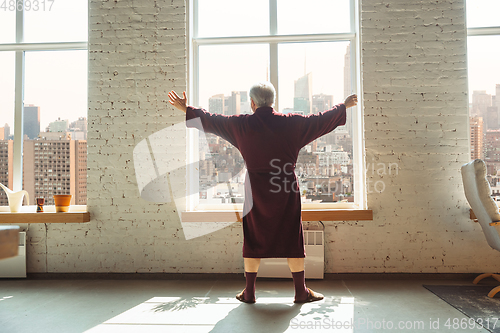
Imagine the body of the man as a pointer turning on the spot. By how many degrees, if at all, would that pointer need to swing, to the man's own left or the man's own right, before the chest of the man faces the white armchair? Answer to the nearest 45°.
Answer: approximately 90° to the man's own right

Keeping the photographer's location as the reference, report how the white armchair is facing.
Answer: facing to the right of the viewer

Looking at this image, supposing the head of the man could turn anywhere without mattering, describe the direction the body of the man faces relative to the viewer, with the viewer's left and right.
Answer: facing away from the viewer

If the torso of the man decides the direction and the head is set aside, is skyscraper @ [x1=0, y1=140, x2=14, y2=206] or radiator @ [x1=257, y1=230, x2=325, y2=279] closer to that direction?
the radiator

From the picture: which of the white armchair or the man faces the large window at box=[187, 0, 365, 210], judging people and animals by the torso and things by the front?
the man

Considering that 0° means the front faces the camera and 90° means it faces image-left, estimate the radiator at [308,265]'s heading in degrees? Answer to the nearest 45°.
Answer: approximately 0°

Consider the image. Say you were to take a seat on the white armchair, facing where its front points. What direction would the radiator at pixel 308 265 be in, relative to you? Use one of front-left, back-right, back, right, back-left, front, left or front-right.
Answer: back

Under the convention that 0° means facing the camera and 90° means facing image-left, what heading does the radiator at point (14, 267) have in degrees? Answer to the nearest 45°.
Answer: approximately 0°
